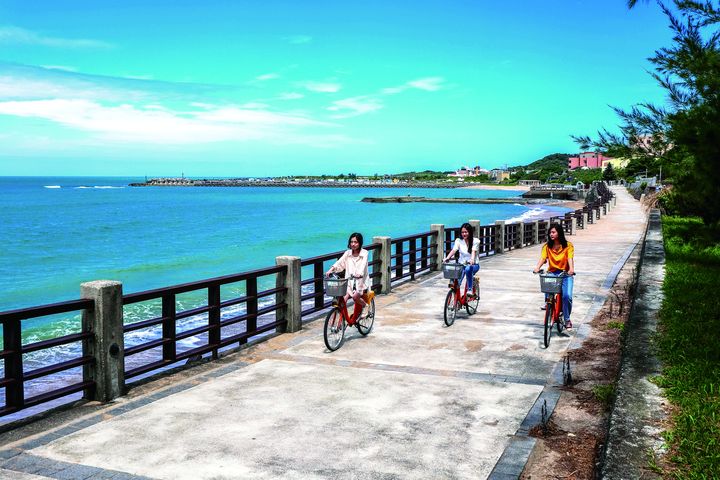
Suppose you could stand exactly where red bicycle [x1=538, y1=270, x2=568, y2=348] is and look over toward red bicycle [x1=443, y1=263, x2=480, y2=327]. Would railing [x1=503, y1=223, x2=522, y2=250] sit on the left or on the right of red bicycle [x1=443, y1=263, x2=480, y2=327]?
right

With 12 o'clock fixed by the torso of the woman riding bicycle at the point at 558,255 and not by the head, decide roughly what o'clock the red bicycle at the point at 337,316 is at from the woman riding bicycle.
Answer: The red bicycle is roughly at 2 o'clock from the woman riding bicycle.

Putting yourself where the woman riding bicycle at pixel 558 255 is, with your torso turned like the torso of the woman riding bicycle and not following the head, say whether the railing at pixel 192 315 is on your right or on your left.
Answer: on your right

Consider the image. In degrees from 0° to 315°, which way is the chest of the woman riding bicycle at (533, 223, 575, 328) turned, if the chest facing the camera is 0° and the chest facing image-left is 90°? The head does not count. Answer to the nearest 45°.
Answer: approximately 0°

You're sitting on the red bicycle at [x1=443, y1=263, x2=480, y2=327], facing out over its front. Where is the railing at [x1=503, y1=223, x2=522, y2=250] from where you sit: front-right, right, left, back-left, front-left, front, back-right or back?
back-right

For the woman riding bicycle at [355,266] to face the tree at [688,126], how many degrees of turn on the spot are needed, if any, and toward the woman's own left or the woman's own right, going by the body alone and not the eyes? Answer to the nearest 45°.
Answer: approximately 180°

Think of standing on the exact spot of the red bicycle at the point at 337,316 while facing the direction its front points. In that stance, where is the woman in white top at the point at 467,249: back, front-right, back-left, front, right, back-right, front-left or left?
back

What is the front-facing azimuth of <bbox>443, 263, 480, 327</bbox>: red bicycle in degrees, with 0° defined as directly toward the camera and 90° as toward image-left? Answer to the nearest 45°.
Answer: approximately 45°

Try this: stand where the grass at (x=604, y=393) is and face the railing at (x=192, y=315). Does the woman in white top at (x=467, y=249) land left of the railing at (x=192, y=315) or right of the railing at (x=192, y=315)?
right

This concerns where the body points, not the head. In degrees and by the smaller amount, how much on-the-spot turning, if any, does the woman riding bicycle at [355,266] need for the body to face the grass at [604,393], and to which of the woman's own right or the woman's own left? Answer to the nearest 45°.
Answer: approximately 90° to the woman's own left

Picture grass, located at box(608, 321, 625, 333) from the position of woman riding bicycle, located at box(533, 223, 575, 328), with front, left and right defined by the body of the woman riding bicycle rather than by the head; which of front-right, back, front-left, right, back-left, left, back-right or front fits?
back-left

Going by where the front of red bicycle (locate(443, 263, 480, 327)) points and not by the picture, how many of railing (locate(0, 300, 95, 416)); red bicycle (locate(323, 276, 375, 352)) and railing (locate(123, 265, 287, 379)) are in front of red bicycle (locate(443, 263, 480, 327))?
3

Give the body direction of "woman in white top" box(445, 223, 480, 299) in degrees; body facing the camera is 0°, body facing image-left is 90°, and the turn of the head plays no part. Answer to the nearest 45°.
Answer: approximately 45°

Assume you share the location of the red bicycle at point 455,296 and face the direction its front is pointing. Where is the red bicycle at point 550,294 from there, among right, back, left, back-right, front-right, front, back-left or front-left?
left

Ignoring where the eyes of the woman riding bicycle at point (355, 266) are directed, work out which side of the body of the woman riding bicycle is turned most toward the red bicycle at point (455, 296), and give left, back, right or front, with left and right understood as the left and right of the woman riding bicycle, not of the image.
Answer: back
